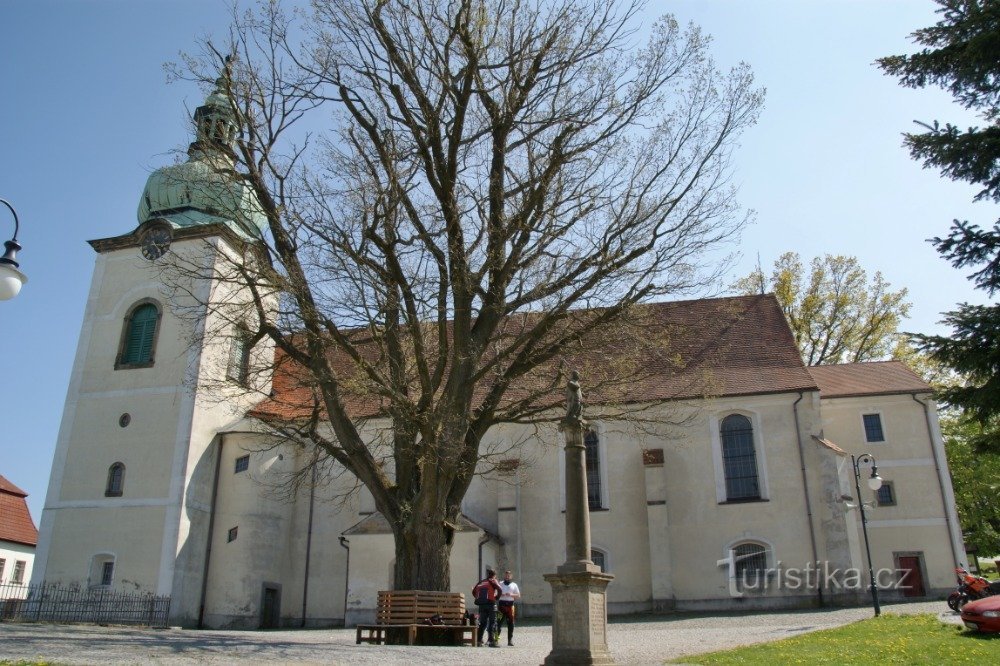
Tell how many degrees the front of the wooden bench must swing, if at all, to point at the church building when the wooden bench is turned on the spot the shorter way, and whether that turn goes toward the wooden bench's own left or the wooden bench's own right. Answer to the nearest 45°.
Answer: approximately 180°

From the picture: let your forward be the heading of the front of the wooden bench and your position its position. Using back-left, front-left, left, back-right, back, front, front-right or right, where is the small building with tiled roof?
back-right

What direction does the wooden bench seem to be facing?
toward the camera

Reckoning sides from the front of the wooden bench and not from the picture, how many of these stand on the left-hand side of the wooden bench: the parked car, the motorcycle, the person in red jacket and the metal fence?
3

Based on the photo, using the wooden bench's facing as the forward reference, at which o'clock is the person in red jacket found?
The person in red jacket is roughly at 9 o'clock from the wooden bench.

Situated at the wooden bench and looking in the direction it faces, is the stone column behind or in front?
in front

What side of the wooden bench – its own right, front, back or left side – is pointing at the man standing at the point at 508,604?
left

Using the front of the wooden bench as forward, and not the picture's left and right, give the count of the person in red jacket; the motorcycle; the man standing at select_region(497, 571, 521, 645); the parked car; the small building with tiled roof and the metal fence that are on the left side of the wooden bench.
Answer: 4

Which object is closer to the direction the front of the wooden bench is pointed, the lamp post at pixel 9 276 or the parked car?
the lamp post

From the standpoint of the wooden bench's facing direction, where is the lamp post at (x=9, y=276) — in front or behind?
in front

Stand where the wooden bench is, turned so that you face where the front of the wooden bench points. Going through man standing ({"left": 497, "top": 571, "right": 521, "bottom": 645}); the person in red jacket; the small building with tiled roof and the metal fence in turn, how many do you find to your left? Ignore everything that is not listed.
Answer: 2

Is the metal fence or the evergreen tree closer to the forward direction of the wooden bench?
the evergreen tree

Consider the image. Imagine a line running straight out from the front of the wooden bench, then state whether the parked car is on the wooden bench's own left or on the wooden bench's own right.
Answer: on the wooden bench's own left

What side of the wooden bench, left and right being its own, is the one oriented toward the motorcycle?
left

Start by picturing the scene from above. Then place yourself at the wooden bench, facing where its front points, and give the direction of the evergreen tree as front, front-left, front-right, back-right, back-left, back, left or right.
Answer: front-left
